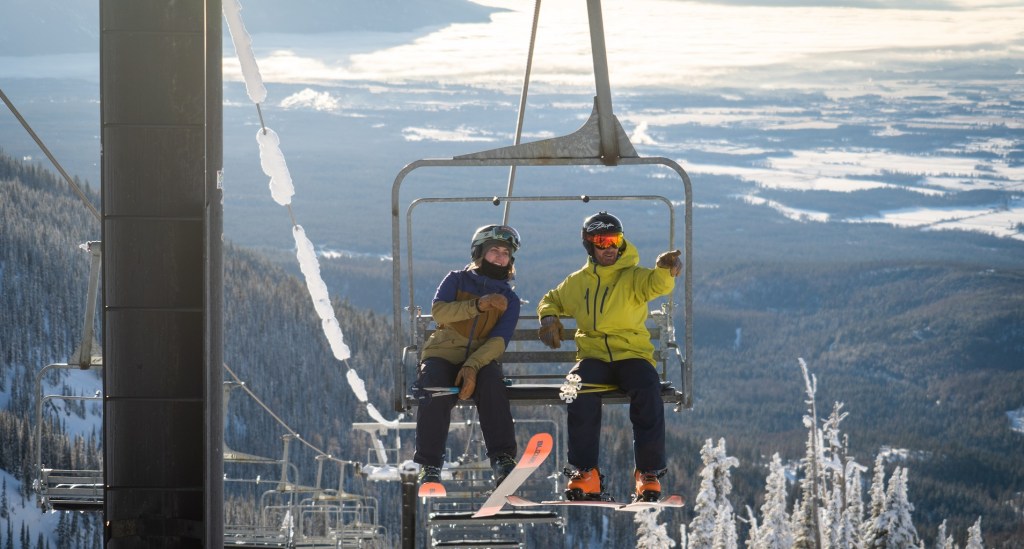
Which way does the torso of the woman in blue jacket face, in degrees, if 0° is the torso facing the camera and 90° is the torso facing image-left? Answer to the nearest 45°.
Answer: approximately 0°

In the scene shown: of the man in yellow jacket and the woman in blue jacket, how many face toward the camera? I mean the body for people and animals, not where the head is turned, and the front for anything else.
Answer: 2

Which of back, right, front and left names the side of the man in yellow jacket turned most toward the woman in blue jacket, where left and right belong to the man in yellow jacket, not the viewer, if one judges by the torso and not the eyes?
right

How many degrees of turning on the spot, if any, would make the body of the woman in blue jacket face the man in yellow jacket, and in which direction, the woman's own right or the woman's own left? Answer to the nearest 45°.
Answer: approximately 90° to the woman's own left

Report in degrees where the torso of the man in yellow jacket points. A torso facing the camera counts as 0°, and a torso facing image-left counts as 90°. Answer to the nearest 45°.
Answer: approximately 0°
